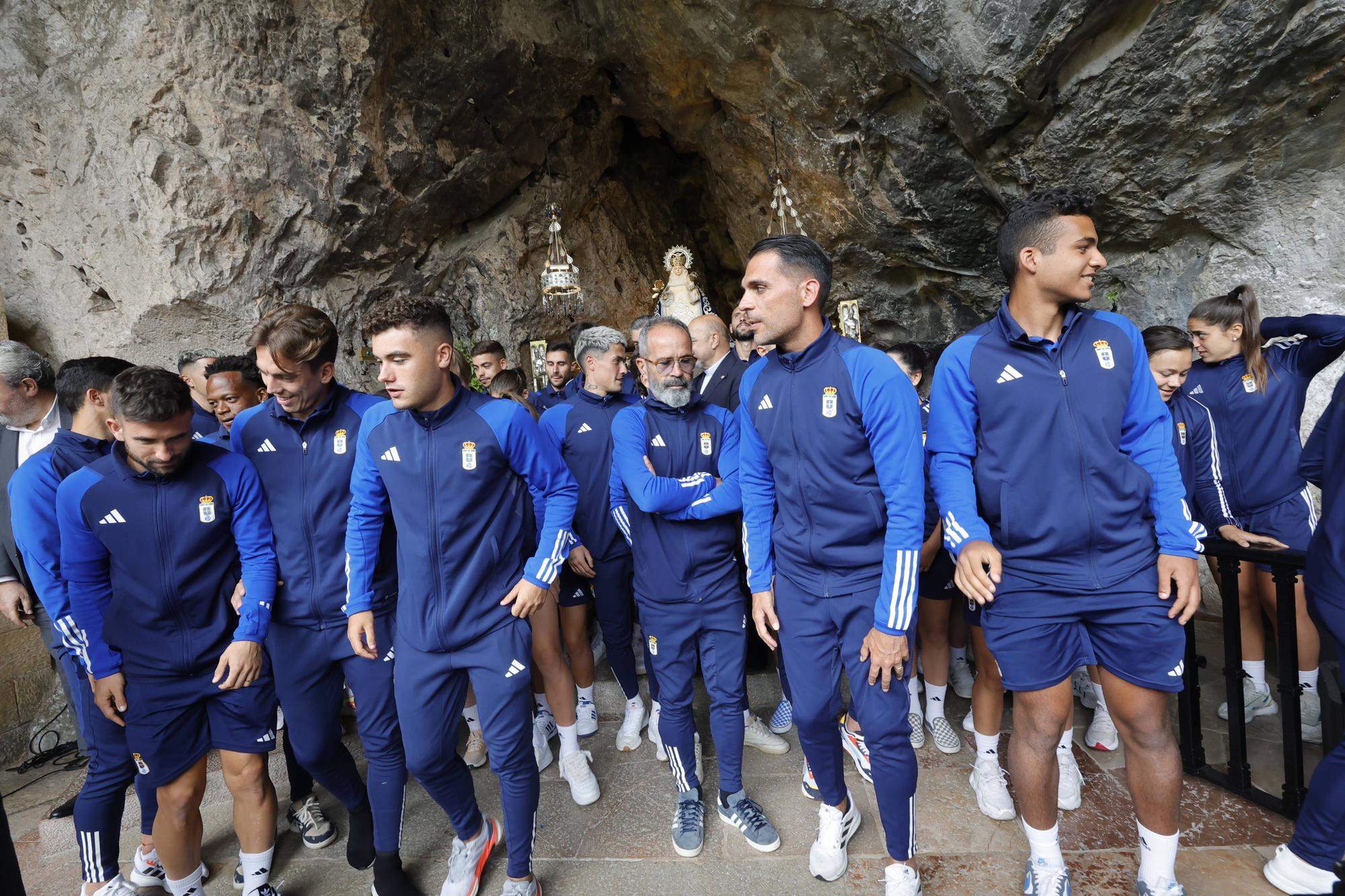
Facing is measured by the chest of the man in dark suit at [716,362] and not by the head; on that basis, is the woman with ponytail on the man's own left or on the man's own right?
on the man's own left

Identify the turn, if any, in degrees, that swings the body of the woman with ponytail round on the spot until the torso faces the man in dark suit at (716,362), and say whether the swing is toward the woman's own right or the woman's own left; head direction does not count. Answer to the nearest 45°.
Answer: approximately 45° to the woman's own right

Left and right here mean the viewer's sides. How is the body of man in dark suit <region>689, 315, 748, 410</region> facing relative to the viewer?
facing the viewer and to the left of the viewer

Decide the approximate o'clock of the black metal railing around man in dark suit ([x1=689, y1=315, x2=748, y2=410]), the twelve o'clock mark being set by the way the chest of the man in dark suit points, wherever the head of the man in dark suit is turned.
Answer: The black metal railing is roughly at 9 o'clock from the man in dark suit.

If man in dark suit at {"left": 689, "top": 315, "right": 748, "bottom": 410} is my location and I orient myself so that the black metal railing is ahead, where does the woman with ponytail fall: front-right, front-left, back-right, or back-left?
front-left

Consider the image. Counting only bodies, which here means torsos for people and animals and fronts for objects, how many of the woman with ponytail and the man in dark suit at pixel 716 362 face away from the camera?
0

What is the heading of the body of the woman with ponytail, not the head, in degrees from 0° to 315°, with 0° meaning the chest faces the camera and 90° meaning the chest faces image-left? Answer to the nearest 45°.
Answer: approximately 45°

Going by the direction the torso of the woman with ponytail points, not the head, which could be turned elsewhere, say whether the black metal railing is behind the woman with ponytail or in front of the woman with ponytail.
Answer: in front
